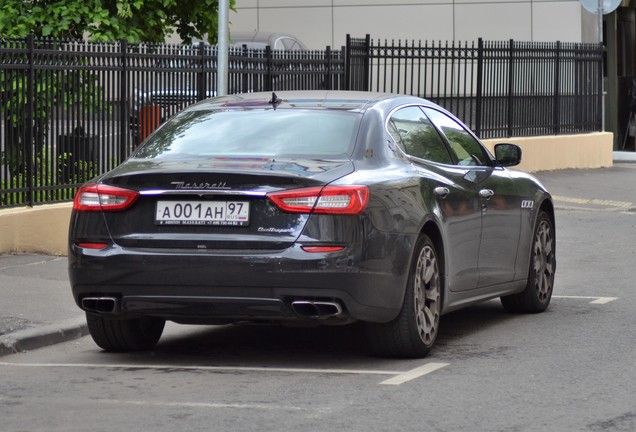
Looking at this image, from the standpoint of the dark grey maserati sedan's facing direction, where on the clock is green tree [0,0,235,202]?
The green tree is roughly at 10 o'clock from the dark grey maserati sedan.

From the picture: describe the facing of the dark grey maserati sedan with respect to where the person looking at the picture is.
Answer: facing away from the viewer and to the right of the viewer

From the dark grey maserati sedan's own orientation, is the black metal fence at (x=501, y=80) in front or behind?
in front

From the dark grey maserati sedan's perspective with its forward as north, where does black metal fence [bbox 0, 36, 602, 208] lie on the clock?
The black metal fence is roughly at 10 o'clock from the dark grey maserati sedan.

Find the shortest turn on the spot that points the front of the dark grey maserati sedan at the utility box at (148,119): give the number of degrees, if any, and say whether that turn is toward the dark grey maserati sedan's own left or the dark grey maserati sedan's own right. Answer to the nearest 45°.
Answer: approximately 45° to the dark grey maserati sedan's own left
